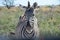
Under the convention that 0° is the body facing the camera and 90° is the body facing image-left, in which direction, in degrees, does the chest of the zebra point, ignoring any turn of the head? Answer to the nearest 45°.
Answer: approximately 0°
